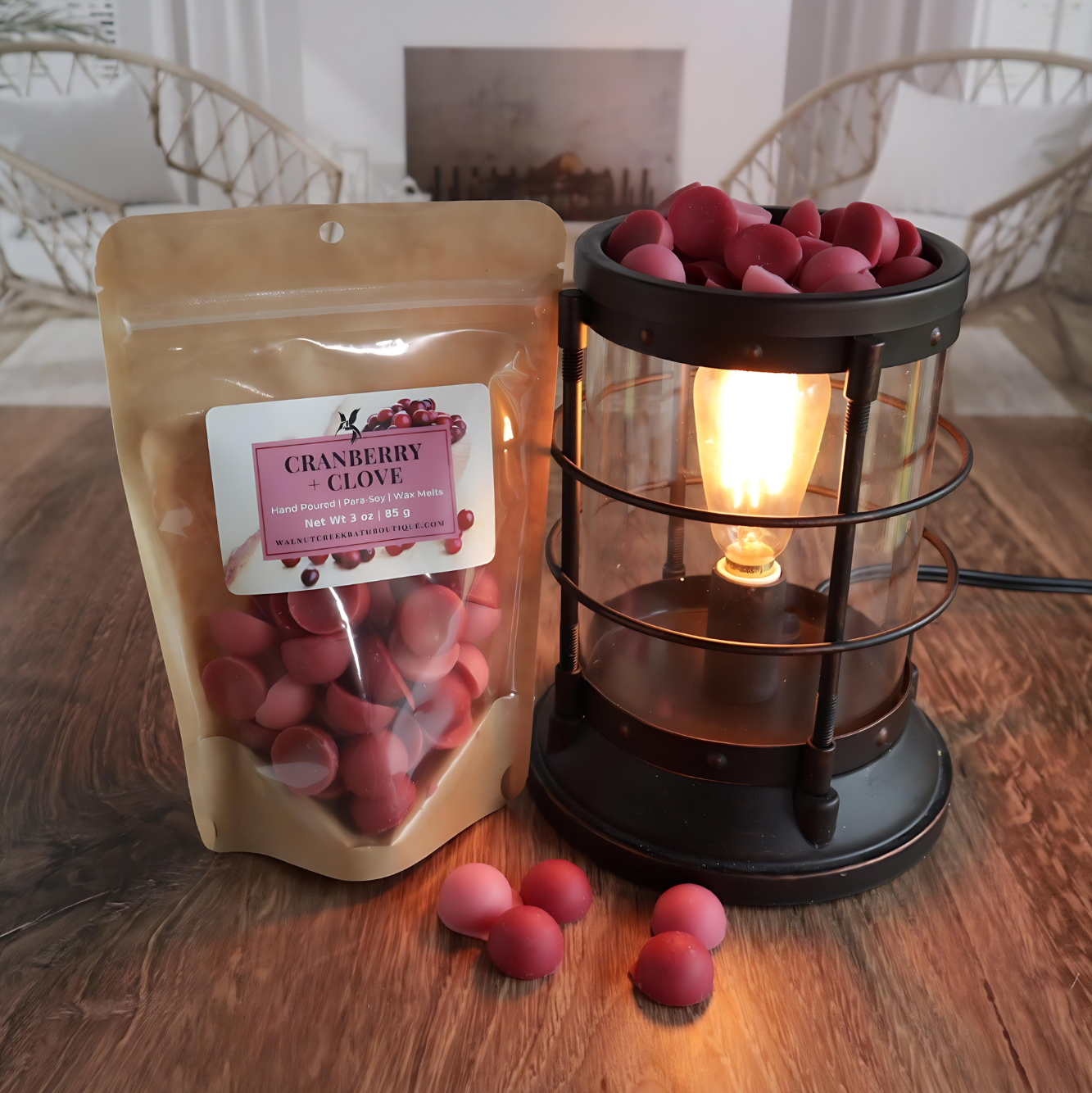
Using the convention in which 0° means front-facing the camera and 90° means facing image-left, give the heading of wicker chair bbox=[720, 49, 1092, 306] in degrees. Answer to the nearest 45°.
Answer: approximately 45°

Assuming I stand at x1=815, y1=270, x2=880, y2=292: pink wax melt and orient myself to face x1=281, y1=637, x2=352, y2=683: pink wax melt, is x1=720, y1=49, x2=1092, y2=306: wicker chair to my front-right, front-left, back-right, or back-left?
back-right

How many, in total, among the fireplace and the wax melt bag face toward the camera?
2

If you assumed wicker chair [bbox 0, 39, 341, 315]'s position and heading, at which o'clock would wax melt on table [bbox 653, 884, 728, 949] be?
The wax melt on table is roughly at 1 o'clock from the wicker chair.

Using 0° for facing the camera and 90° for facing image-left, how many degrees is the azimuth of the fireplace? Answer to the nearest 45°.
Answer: approximately 0°

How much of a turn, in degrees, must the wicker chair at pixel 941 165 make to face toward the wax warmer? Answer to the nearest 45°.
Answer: approximately 45° to its left

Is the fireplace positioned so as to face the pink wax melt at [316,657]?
yes
